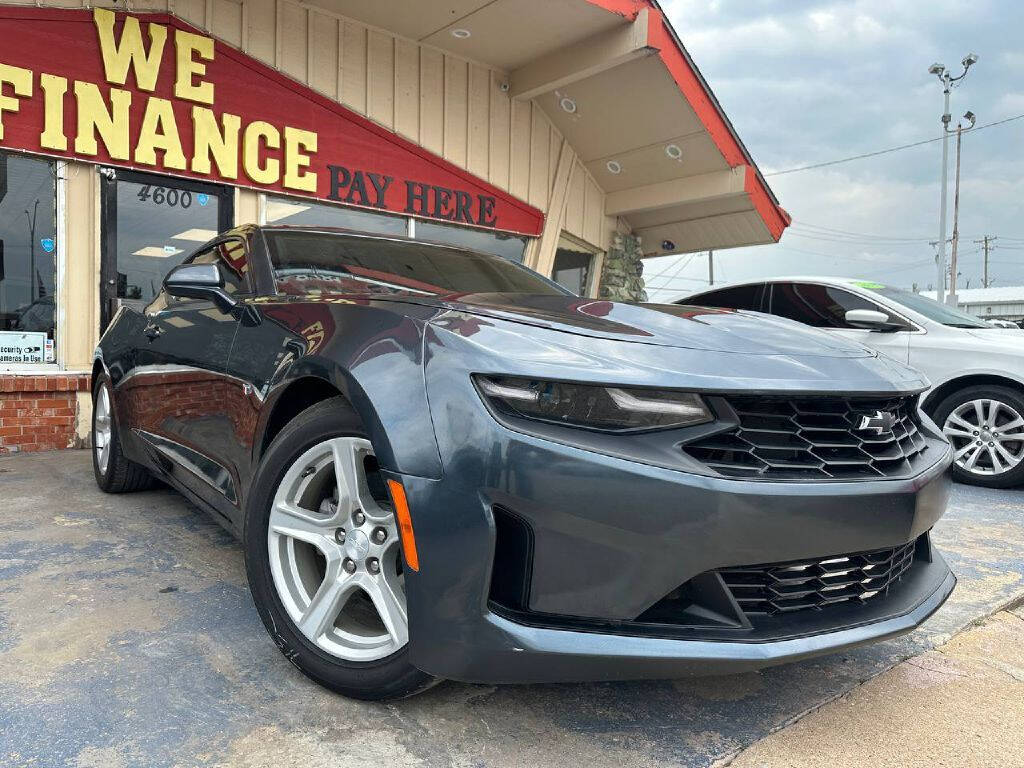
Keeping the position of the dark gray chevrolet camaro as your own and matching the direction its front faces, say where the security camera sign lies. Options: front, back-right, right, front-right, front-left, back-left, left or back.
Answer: back

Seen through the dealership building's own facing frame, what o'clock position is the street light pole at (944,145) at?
The street light pole is roughly at 9 o'clock from the dealership building.

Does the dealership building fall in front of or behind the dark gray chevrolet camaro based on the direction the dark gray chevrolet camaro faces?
behind

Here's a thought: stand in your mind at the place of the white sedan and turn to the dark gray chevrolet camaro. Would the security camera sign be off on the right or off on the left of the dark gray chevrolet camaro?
right

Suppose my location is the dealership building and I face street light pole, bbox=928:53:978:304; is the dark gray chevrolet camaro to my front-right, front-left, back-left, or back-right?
back-right

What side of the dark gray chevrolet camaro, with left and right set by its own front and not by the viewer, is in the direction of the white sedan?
left

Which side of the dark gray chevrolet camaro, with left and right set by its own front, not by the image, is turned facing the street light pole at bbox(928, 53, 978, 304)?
left
